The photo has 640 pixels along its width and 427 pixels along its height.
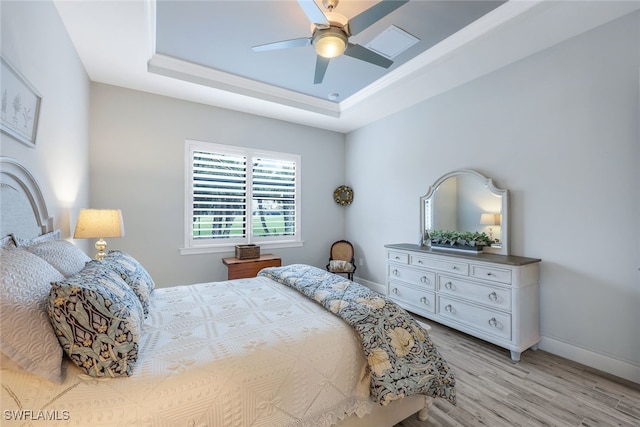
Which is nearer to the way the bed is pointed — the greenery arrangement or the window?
the greenery arrangement

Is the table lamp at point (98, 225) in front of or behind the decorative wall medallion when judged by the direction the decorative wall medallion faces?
in front

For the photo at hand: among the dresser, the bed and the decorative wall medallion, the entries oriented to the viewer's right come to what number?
1

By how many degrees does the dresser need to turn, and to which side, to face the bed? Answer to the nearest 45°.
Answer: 0° — it already faces it

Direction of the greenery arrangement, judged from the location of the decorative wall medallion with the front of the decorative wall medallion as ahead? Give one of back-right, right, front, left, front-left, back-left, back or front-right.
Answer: front-left

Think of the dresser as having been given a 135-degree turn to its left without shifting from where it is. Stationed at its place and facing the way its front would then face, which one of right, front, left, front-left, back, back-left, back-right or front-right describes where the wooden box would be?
back

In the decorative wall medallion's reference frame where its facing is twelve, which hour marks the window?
The window is roughly at 2 o'clock from the decorative wall medallion.

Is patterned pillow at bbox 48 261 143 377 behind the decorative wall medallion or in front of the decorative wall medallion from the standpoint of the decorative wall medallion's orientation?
in front

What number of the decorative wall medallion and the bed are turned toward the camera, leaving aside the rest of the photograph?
1

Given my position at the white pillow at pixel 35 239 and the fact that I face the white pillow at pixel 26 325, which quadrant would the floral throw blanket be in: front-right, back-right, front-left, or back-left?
front-left

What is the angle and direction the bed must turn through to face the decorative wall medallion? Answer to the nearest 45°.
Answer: approximately 45° to its left

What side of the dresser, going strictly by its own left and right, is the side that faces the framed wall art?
front

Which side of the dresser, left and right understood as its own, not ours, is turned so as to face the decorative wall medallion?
right

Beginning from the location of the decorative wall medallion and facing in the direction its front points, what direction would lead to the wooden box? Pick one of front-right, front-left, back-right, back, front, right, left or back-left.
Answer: front-right

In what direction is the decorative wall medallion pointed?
toward the camera

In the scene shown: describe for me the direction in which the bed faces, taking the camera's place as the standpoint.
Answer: facing to the right of the viewer

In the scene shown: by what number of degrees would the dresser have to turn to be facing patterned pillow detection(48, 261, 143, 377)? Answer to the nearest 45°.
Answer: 0° — it already faces it
